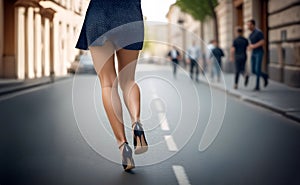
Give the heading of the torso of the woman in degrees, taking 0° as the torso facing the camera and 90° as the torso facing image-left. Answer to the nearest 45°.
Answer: approximately 180°

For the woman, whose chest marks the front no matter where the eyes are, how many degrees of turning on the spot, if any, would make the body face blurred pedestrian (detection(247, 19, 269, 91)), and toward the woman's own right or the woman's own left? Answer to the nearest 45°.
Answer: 0° — they already face them
